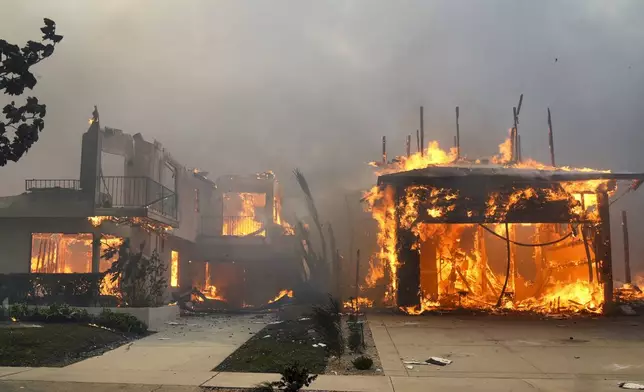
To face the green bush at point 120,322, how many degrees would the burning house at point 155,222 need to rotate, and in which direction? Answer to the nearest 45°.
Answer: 0° — it already faces it

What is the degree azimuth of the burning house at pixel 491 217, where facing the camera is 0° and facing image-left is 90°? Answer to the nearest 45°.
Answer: approximately 0°

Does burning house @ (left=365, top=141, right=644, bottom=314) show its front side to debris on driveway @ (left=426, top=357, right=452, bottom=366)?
yes

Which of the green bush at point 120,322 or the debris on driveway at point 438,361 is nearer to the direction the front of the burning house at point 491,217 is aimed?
the debris on driveway

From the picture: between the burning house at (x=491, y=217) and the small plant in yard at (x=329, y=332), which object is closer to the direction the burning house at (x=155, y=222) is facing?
the small plant in yard

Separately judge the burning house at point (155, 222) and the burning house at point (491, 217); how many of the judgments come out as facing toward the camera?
2

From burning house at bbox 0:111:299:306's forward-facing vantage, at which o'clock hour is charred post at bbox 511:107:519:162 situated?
The charred post is roughly at 10 o'clock from the burning house.

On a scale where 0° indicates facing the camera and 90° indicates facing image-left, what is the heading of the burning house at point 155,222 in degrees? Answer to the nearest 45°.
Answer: approximately 0°

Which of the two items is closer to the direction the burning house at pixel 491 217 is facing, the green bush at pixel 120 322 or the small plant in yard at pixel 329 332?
the small plant in yard

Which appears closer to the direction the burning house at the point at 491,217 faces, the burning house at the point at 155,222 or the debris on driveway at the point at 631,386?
the debris on driveway

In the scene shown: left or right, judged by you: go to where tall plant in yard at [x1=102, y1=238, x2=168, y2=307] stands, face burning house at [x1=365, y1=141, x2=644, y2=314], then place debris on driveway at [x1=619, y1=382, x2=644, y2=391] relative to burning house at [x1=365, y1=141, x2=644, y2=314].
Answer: right
